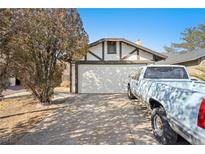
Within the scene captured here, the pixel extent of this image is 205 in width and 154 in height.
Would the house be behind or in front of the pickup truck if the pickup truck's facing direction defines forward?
in front

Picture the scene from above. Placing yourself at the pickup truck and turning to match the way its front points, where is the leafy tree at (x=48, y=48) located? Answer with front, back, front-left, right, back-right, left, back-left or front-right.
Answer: left

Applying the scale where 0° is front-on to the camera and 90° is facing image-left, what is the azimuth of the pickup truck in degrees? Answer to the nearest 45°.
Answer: approximately 135°
